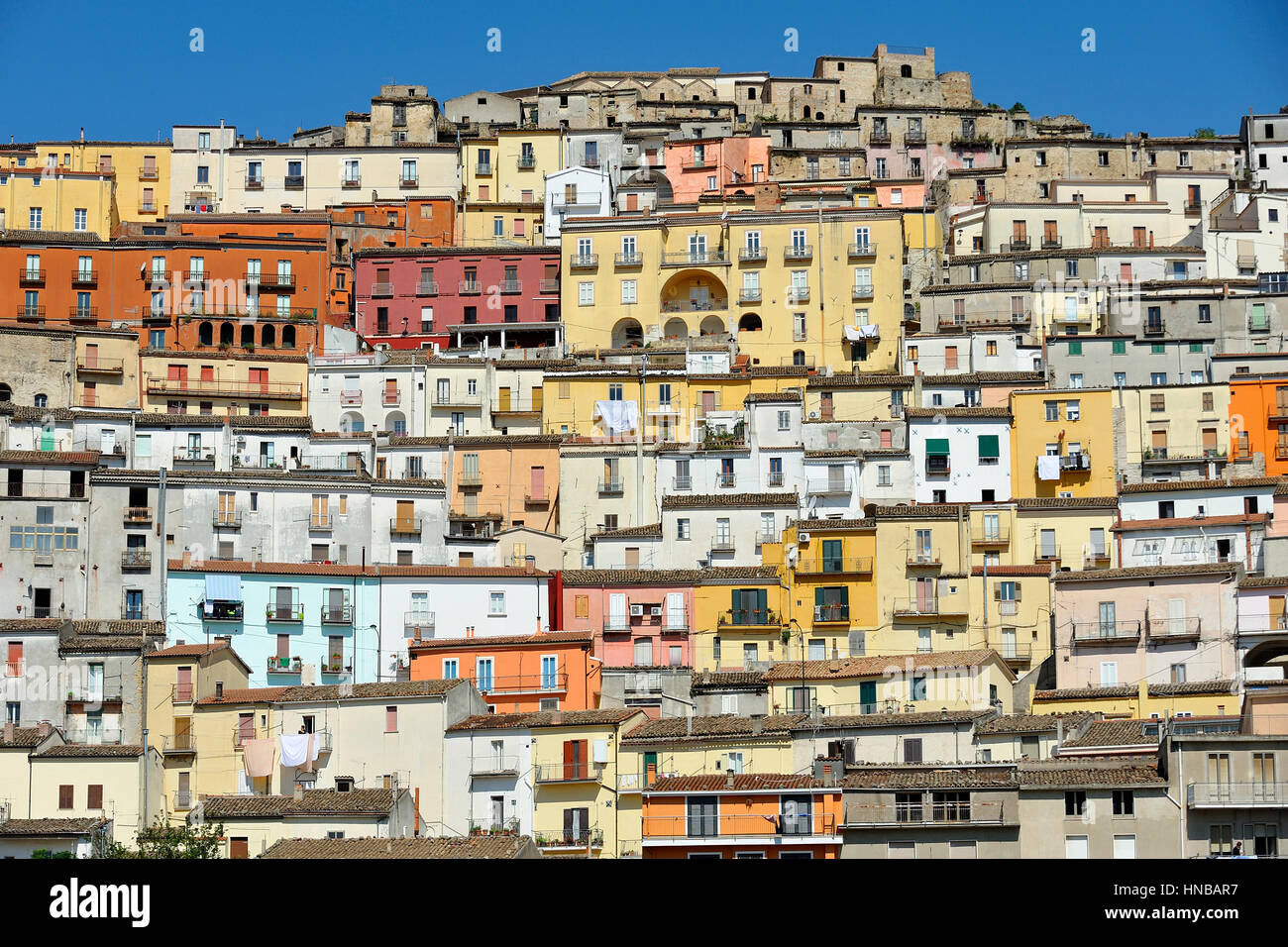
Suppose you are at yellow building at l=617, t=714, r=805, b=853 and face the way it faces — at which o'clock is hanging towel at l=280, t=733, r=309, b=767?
The hanging towel is roughly at 3 o'clock from the yellow building.

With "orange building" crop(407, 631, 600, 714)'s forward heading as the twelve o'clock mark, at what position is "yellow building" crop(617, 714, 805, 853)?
The yellow building is roughly at 11 o'clock from the orange building.

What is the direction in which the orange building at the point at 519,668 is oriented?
toward the camera

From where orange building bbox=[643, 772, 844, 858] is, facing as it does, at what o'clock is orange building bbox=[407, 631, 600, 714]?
orange building bbox=[407, 631, 600, 714] is roughly at 5 o'clock from orange building bbox=[643, 772, 844, 858].

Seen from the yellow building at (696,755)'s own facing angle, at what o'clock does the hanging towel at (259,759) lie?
The hanging towel is roughly at 3 o'clock from the yellow building.

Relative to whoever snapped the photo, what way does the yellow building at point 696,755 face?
facing the viewer

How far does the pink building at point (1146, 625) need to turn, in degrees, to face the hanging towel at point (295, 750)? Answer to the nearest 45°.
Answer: approximately 45° to its right

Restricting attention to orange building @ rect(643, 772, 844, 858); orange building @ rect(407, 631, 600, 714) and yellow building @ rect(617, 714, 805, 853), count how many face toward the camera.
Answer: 3

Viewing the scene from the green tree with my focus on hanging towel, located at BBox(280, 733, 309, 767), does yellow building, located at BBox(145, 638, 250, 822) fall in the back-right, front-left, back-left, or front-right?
front-left

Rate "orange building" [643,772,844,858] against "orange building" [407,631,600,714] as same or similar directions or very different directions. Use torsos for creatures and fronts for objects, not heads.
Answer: same or similar directions
